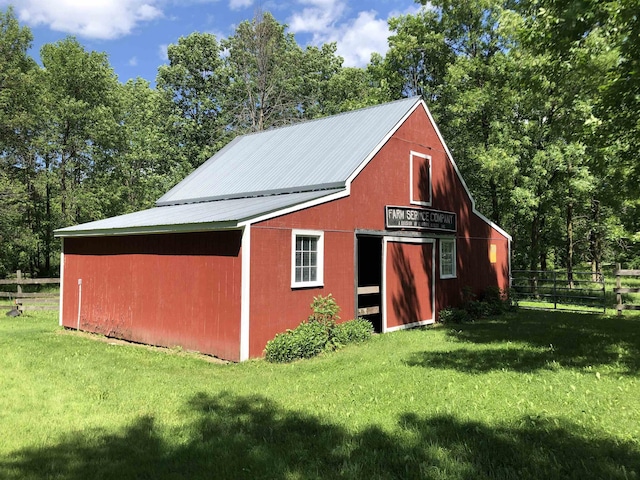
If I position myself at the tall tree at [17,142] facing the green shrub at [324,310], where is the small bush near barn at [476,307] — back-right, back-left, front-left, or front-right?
front-left

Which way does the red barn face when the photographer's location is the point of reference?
facing the viewer and to the right of the viewer

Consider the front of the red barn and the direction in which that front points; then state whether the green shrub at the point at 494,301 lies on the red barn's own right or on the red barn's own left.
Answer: on the red barn's own left

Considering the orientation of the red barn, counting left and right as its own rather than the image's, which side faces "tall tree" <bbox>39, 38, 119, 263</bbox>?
back

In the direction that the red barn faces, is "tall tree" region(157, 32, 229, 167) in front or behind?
behind

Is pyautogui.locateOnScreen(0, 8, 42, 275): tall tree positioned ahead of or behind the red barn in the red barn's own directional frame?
behind

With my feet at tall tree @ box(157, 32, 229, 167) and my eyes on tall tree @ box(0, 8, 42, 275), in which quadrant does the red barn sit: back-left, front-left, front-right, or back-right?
front-left

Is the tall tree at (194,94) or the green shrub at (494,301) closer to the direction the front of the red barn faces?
the green shrub

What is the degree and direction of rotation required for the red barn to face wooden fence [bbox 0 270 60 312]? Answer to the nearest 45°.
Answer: approximately 180°

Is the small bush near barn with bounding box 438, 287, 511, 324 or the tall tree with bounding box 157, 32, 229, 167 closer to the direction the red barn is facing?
the small bush near barn

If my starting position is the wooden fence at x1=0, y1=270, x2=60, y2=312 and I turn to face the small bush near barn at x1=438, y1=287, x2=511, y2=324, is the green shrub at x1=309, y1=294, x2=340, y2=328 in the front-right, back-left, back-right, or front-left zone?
front-right
